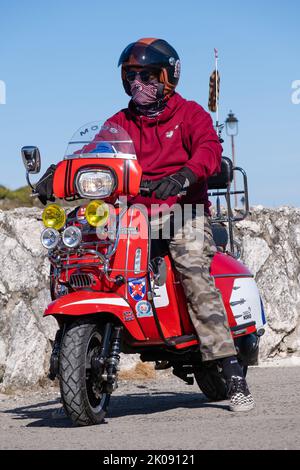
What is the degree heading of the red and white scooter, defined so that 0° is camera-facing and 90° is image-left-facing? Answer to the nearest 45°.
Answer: approximately 45°

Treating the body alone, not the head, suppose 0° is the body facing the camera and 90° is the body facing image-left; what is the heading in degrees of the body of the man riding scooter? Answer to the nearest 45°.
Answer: approximately 45°
